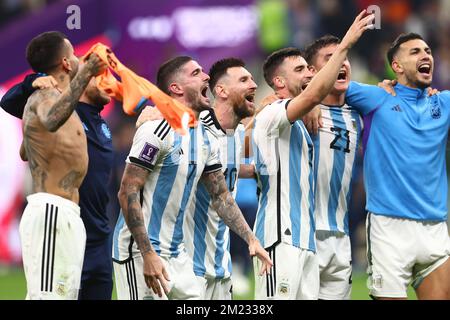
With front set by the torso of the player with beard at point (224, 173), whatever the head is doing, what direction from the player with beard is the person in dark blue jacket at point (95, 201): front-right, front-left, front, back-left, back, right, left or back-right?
back-right

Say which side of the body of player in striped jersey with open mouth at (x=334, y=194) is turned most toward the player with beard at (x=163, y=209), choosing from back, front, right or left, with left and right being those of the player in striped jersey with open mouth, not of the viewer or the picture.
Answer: right

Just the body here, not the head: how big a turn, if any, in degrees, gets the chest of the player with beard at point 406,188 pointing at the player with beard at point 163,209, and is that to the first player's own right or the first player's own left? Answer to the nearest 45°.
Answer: approximately 135° to the first player's own right

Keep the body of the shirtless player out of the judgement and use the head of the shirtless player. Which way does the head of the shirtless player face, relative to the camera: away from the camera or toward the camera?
away from the camera

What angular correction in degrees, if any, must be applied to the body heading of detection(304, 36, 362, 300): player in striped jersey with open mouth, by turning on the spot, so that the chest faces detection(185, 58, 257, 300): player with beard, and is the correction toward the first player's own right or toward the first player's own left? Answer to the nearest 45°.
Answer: approximately 135° to the first player's own right

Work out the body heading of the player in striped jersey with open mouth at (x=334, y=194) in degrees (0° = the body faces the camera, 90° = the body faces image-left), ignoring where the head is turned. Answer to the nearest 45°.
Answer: approximately 315°
